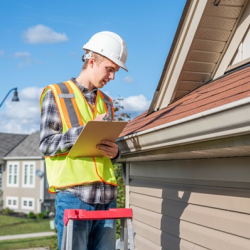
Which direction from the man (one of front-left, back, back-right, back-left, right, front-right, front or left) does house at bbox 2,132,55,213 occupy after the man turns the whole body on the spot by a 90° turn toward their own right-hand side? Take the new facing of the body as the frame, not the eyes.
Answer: back-right

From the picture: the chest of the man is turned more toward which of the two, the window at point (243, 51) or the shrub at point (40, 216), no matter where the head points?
the window

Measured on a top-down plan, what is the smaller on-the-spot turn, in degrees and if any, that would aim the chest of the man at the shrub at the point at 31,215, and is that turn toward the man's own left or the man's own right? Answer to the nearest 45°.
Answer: approximately 135° to the man's own left

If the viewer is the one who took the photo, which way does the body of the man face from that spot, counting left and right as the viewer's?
facing the viewer and to the right of the viewer

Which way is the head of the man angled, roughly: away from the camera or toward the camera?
toward the camera

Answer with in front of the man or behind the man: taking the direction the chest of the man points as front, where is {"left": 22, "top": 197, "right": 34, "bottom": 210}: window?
behind

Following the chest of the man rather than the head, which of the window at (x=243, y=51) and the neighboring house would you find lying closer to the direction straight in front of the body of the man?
the window

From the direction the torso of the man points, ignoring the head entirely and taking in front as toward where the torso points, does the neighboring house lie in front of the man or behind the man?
behind

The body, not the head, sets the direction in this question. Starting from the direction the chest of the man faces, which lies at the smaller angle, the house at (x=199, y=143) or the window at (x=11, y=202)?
the house

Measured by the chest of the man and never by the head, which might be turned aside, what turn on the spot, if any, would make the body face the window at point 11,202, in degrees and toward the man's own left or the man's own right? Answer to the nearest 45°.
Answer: approximately 135° to the man's own left
